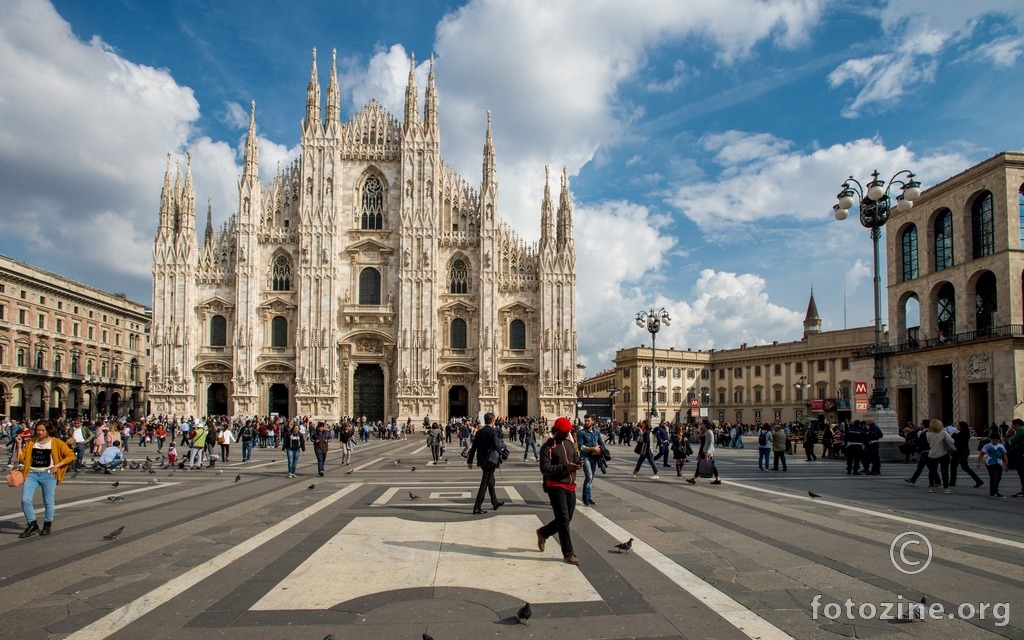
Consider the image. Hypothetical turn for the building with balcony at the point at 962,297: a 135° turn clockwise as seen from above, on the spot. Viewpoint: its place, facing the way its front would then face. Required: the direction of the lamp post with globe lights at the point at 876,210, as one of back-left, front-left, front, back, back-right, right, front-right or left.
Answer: back

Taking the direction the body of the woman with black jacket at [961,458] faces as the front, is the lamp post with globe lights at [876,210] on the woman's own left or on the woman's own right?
on the woman's own right

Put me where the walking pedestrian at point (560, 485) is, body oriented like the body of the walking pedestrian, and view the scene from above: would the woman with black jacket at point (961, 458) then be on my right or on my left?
on my left

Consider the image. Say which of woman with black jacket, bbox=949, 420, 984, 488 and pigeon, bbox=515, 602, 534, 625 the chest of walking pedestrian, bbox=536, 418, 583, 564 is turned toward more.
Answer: the pigeon

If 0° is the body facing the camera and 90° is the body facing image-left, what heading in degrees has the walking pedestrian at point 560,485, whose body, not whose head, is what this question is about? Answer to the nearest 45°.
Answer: approximately 315°

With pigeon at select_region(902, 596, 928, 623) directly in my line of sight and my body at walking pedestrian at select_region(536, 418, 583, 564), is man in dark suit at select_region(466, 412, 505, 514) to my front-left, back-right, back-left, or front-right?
back-left

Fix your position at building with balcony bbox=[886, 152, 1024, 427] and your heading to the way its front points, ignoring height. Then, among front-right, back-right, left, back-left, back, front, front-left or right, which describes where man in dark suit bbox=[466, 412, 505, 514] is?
front-left

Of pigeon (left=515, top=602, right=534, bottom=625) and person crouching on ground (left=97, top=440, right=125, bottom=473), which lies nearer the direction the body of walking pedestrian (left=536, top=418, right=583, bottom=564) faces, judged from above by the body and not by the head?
the pigeon

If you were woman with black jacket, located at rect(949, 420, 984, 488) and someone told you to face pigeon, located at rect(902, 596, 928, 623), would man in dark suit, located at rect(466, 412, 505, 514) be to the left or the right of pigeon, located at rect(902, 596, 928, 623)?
right
